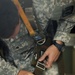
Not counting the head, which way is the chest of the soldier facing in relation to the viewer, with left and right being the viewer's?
facing the viewer and to the right of the viewer
